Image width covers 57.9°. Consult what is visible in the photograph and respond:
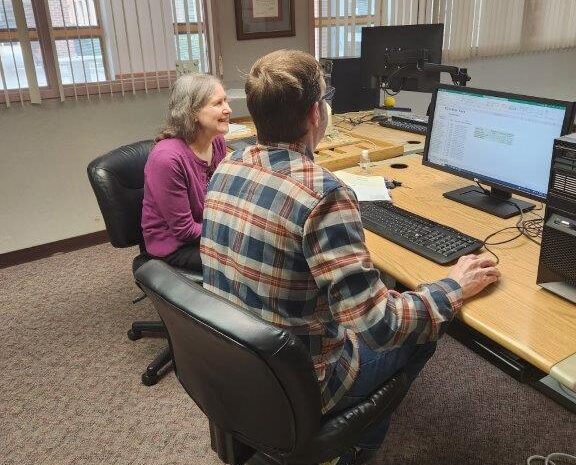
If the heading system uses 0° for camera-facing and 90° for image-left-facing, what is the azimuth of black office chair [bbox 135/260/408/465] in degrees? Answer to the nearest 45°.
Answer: approximately 225°

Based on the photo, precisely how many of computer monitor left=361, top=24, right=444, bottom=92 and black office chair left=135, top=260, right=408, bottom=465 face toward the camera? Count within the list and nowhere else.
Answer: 0

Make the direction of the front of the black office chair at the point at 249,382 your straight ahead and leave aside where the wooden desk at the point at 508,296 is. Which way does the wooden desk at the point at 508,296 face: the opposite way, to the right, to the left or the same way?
the opposite way

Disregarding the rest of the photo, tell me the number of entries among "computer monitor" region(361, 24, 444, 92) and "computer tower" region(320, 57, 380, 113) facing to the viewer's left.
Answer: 0

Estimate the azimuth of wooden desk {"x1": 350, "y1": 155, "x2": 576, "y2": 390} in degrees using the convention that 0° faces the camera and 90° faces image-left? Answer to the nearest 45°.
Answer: approximately 45°

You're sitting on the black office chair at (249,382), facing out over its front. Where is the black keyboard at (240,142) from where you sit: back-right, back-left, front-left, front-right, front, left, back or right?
front-left

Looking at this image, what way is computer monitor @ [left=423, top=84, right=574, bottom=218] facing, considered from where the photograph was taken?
facing the viewer and to the left of the viewer

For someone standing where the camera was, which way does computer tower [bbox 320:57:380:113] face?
facing away from the viewer and to the right of the viewer

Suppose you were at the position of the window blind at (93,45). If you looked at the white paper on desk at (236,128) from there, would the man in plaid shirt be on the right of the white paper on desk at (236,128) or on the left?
right

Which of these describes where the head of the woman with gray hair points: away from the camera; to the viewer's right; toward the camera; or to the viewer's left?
to the viewer's right

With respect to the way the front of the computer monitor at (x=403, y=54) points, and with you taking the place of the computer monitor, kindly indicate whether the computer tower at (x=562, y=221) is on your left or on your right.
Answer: on your right
